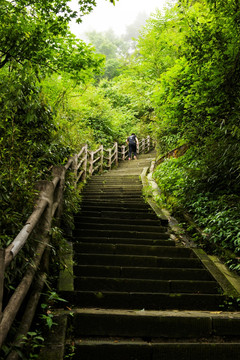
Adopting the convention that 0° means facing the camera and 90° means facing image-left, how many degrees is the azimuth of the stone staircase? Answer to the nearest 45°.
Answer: approximately 0°

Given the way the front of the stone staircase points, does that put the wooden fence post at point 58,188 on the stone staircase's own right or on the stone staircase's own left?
on the stone staircase's own right
